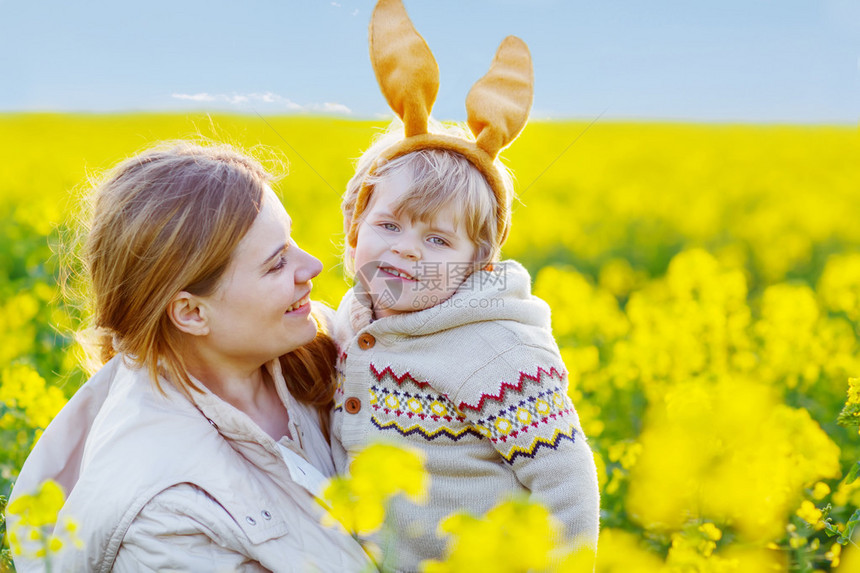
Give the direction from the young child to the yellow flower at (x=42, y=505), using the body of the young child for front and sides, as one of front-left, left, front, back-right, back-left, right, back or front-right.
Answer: front

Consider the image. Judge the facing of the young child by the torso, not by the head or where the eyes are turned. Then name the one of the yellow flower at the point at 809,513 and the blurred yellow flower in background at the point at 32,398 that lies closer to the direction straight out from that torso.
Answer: the blurred yellow flower in background

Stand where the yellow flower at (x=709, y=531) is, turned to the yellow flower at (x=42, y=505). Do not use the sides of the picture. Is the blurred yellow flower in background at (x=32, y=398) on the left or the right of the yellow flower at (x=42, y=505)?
right

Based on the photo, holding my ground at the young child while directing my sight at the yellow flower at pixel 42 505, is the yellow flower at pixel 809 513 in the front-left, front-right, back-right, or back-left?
back-left

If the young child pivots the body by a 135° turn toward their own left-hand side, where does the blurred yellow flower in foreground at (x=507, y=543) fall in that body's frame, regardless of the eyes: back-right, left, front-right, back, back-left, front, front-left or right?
right

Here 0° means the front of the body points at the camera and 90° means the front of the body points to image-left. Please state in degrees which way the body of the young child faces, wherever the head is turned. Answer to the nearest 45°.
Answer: approximately 45°

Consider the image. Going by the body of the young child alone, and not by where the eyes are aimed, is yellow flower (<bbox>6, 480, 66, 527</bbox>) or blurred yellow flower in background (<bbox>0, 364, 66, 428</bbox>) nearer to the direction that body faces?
the yellow flower

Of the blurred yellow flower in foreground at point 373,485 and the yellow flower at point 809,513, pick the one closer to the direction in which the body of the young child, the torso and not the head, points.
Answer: the blurred yellow flower in foreground

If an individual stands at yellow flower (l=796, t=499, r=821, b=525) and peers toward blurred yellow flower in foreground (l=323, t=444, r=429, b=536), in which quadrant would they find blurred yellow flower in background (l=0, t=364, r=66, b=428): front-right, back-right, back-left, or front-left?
front-right

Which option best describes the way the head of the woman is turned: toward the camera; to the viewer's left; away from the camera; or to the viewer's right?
to the viewer's right
